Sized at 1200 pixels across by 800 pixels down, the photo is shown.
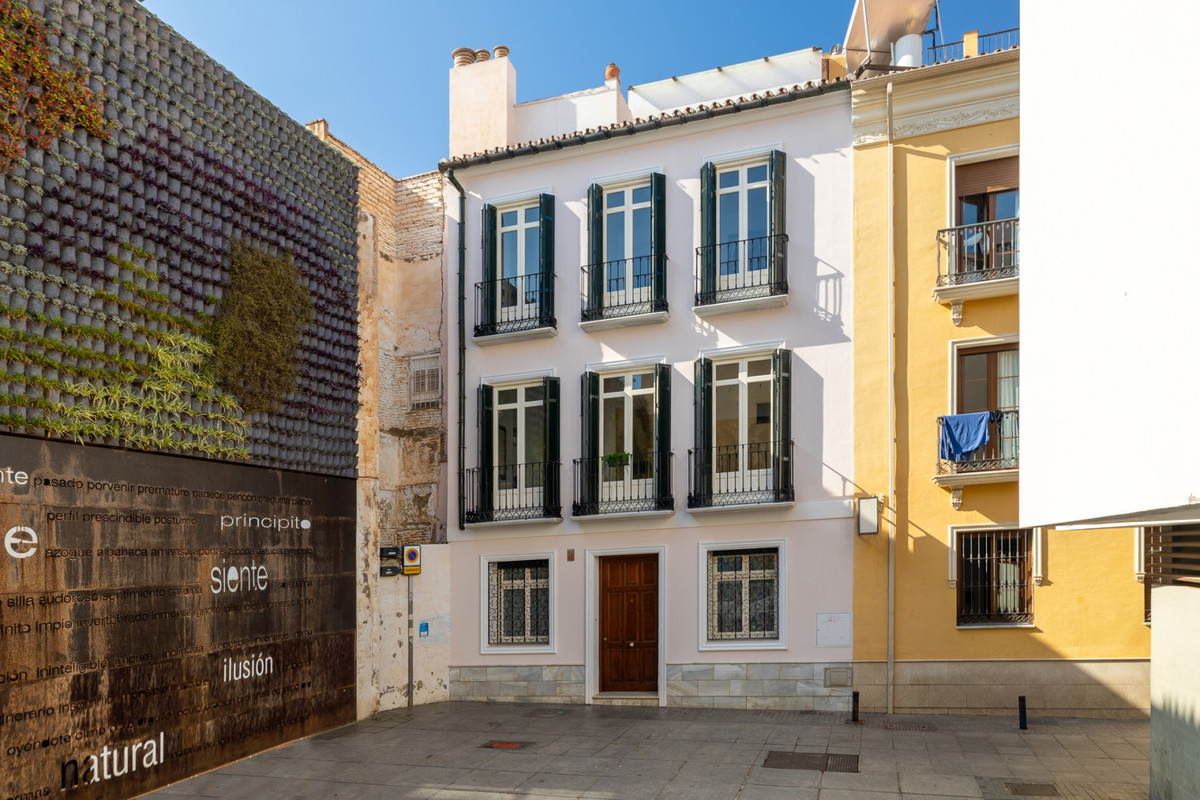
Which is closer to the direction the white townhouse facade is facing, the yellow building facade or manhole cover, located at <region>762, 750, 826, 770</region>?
the manhole cover

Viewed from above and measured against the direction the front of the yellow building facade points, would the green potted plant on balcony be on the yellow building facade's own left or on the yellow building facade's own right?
on the yellow building facade's own right

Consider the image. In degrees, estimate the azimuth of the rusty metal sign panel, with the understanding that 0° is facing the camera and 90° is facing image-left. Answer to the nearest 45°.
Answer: approximately 315°

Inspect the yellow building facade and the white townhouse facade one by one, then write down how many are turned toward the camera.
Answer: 2

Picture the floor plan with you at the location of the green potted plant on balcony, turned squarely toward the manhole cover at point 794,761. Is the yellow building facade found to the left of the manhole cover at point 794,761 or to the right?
left

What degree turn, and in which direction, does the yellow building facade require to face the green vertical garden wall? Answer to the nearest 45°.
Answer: approximately 45° to its right

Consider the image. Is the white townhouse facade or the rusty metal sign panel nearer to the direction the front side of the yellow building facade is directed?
the rusty metal sign panel

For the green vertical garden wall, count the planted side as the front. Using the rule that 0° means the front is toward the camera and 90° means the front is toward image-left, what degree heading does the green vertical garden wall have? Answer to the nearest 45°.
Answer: approximately 315°

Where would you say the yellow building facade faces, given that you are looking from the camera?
facing the viewer

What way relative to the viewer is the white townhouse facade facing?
toward the camera
